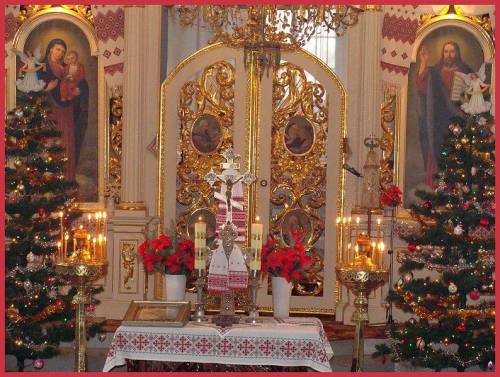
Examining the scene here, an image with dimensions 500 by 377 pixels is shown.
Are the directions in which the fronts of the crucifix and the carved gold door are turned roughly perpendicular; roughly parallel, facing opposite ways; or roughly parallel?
roughly parallel

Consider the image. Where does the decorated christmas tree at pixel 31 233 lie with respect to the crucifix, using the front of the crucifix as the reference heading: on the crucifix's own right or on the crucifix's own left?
on the crucifix's own right

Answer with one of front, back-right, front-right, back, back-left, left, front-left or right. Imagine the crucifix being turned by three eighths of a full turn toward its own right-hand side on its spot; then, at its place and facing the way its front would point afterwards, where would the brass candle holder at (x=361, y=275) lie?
back-right

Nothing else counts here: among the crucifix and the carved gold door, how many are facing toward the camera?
2

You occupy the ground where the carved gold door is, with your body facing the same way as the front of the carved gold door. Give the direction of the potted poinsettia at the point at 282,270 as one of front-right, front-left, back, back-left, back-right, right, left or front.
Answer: front

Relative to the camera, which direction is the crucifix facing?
toward the camera

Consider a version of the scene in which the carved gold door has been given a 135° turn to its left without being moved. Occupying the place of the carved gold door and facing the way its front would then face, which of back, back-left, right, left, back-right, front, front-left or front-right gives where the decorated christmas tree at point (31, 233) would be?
back

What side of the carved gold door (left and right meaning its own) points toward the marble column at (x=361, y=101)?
left

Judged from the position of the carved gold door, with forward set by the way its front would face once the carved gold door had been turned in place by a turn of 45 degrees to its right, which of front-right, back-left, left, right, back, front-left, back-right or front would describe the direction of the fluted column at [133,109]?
front-right

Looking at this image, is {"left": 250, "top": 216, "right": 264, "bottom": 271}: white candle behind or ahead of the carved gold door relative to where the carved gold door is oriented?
ahead

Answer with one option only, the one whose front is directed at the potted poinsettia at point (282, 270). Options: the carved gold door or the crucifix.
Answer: the carved gold door

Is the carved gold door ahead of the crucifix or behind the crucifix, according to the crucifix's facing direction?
behind

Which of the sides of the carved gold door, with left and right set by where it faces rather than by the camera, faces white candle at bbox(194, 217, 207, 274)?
front

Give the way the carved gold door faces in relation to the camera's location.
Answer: facing the viewer

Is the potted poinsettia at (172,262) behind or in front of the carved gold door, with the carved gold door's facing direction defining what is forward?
in front

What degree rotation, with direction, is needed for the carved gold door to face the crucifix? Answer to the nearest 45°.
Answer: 0° — it already faces it
